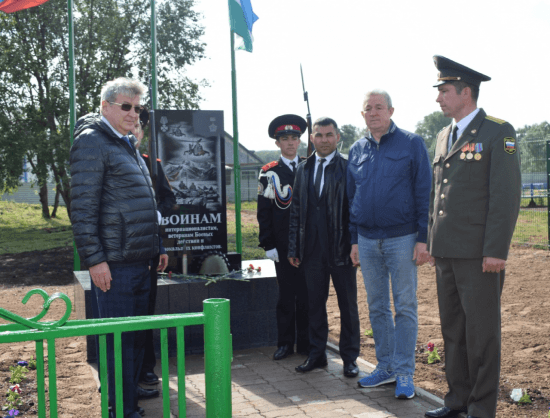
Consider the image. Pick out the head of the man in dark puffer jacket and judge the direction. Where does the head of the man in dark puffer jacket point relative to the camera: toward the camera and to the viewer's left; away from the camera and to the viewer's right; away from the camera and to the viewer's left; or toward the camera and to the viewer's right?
toward the camera and to the viewer's right

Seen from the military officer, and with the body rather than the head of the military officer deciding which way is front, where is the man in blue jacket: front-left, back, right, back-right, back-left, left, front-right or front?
right

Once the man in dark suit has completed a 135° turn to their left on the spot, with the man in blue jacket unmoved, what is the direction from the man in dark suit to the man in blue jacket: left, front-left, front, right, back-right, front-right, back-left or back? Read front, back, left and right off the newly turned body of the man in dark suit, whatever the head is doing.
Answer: right

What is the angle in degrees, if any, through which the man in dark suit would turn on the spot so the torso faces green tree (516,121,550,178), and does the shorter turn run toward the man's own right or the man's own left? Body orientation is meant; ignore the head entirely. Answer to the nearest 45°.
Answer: approximately 135° to the man's own left

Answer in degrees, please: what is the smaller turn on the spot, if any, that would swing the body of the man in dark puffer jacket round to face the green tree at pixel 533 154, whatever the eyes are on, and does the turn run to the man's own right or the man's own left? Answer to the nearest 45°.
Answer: approximately 90° to the man's own left

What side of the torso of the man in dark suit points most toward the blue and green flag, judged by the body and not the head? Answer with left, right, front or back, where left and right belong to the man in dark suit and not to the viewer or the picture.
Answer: back

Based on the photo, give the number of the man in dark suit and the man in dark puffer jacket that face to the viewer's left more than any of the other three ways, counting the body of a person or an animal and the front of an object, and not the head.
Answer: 0

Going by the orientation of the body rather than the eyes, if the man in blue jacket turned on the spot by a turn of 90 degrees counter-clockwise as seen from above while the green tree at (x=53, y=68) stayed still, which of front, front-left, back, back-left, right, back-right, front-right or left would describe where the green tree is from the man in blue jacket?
back

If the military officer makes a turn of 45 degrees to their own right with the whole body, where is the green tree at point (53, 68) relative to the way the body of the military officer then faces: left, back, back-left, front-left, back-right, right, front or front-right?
front-right

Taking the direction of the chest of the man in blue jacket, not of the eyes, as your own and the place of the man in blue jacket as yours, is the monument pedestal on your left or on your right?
on your right

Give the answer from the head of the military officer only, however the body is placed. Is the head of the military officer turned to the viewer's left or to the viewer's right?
to the viewer's left

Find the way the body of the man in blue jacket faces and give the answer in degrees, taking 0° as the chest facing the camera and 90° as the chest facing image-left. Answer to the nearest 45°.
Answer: approximately 45°

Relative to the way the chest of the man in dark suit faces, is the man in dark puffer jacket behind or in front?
in front
